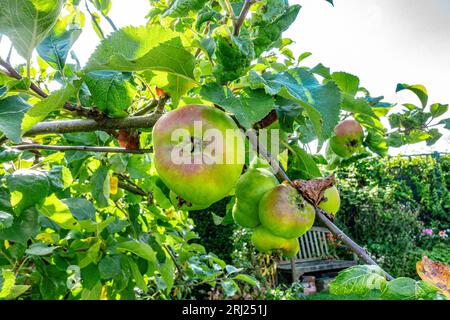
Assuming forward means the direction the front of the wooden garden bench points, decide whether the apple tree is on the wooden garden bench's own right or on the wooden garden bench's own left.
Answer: on the wooden garden bench's own right

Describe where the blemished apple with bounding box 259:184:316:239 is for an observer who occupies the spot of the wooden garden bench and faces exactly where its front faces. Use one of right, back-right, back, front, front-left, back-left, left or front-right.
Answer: front-right

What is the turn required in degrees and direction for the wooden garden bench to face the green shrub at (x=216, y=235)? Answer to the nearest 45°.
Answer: approximately 90° to its right

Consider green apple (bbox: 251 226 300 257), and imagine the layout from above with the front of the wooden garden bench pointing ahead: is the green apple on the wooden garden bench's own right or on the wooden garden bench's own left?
on the wooden garden bench's own right
